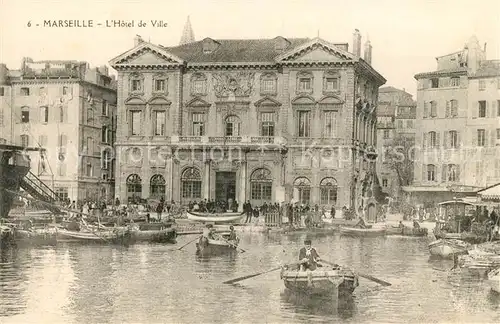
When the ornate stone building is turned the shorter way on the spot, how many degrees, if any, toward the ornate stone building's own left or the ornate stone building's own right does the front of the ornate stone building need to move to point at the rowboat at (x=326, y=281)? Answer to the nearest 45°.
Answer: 0° — it already faces it

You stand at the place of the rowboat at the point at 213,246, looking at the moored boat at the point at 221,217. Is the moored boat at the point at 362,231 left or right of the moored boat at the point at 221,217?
right

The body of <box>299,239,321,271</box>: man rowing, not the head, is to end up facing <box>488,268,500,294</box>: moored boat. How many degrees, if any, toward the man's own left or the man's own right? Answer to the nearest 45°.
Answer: approximately 90° to the man's own left

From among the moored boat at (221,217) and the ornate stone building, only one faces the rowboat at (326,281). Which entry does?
the ornate stone building

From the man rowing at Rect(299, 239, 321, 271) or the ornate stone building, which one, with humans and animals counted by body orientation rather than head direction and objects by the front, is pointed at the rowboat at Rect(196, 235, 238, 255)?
the ornate stone building
